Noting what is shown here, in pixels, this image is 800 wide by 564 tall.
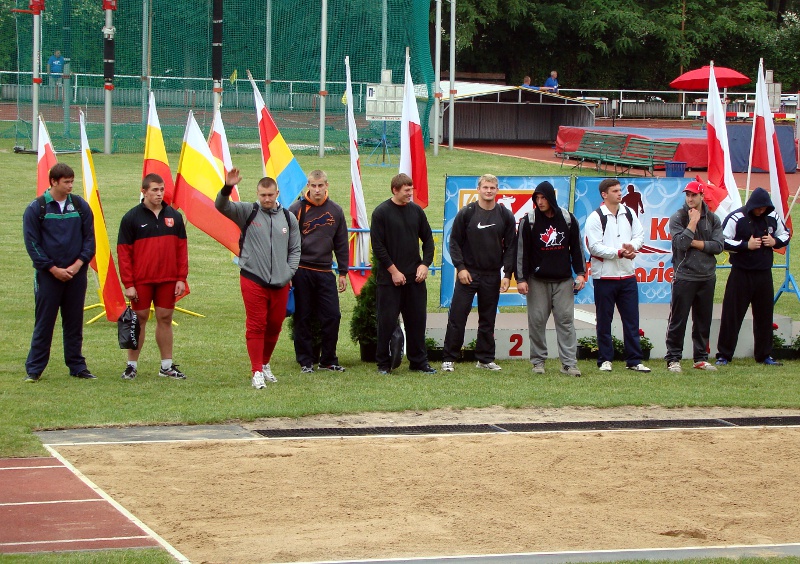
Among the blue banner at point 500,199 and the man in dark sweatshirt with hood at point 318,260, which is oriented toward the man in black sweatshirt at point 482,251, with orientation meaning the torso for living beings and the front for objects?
the blue banner

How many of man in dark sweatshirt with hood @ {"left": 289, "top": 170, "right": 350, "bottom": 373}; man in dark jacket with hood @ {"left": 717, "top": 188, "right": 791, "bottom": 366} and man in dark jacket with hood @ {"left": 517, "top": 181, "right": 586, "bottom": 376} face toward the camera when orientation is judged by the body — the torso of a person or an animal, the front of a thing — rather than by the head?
3

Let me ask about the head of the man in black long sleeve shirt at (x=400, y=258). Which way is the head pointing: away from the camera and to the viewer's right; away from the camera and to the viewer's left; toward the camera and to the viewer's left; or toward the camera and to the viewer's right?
toward the camera and to the viewer's right

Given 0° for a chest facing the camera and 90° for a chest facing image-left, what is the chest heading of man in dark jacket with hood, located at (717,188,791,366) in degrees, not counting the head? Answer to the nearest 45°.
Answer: approximately 0°

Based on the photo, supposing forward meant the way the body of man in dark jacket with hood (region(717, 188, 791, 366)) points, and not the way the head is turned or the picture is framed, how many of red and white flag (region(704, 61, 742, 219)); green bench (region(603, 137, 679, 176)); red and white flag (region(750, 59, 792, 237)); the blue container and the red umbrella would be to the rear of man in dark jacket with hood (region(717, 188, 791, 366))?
5

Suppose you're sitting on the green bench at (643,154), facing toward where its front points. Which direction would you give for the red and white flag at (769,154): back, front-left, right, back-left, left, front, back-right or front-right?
front-left

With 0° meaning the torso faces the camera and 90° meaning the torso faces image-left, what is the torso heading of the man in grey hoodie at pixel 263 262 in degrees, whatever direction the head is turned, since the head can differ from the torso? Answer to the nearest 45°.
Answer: approximately 0°

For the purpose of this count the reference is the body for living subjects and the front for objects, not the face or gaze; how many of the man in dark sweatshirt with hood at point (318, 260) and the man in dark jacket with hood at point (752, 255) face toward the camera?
2

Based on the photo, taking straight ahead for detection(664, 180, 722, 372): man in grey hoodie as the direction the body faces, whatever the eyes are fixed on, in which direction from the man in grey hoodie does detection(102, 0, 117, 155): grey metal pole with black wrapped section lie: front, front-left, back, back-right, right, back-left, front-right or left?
back-right

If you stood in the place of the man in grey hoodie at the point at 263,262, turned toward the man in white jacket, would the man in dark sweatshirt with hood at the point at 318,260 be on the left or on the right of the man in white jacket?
left

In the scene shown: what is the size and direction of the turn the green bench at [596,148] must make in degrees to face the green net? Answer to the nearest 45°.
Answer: approximately 45° to its right

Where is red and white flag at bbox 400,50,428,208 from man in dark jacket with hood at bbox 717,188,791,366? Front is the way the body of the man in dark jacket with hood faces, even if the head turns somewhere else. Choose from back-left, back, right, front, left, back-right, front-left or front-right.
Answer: right

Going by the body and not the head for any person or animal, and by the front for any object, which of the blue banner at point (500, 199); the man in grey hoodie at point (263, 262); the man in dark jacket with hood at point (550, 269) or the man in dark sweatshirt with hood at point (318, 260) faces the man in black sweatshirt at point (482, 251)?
the blue banner
